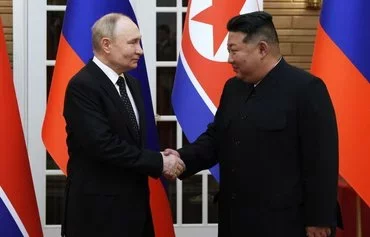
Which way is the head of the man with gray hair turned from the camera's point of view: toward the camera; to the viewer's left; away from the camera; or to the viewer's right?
to the viewer's right

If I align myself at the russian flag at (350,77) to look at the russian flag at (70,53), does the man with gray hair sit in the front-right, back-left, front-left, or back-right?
front-left

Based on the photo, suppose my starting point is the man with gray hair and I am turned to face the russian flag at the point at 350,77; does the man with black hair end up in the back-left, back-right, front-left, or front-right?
front-right

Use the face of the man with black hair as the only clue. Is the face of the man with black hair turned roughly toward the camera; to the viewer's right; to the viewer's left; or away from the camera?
to the viewer's left

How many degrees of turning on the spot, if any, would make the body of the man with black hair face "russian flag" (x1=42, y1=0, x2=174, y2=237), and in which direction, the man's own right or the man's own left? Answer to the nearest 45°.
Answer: approximately 90° to the man's own right

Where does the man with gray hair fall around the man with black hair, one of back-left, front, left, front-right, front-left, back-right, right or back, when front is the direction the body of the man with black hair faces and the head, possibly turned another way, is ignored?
front-right

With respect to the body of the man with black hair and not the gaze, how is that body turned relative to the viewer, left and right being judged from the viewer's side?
facing the viewer and to the left of the viewer

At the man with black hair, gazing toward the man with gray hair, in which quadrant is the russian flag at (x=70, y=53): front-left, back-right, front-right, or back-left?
front-right

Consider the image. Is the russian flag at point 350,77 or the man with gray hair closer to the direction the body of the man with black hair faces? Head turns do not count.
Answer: the man with gray hair

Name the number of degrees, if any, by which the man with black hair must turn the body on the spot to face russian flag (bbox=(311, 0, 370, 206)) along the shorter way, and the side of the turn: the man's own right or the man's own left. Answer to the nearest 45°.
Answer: approximately 180°

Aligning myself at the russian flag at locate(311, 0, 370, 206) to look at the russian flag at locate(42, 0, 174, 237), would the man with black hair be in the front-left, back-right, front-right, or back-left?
front-left
